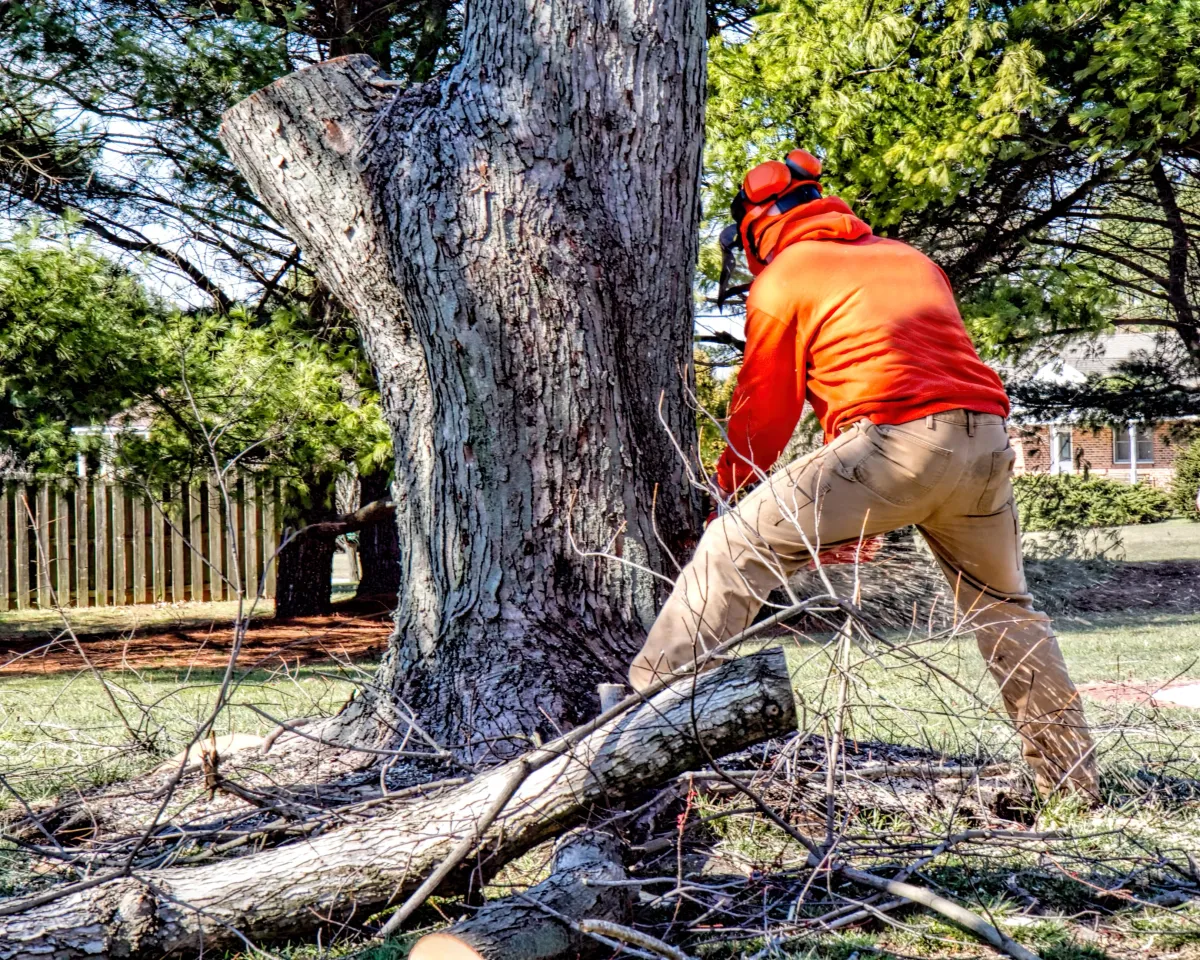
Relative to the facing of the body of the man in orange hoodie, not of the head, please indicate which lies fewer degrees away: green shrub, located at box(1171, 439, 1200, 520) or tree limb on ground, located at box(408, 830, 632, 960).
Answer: the green shrub

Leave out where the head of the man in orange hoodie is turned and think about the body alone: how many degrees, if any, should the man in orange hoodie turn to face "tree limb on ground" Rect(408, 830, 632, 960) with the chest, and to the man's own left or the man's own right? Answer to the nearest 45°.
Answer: approximately 90° to the man's own left

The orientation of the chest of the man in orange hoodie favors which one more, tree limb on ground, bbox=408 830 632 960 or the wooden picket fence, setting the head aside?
the wooden picket fence

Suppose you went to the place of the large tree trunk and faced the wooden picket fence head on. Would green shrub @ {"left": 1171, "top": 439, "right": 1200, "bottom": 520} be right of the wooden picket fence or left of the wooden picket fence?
right

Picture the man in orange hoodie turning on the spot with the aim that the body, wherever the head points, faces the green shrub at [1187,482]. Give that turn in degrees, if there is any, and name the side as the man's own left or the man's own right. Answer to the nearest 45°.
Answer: approximately 45° to the man's own right

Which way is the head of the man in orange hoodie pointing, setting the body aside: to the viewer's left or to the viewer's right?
to the viewer's left

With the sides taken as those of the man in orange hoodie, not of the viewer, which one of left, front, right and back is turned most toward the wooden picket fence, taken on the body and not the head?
front

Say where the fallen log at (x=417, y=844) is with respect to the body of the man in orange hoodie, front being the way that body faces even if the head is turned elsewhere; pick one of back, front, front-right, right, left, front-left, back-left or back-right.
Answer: left

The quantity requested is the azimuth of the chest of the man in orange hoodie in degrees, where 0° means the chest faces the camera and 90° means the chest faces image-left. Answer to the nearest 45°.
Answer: approximately 135°

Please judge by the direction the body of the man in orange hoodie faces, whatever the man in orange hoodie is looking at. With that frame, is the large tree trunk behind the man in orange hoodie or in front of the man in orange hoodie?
in front
